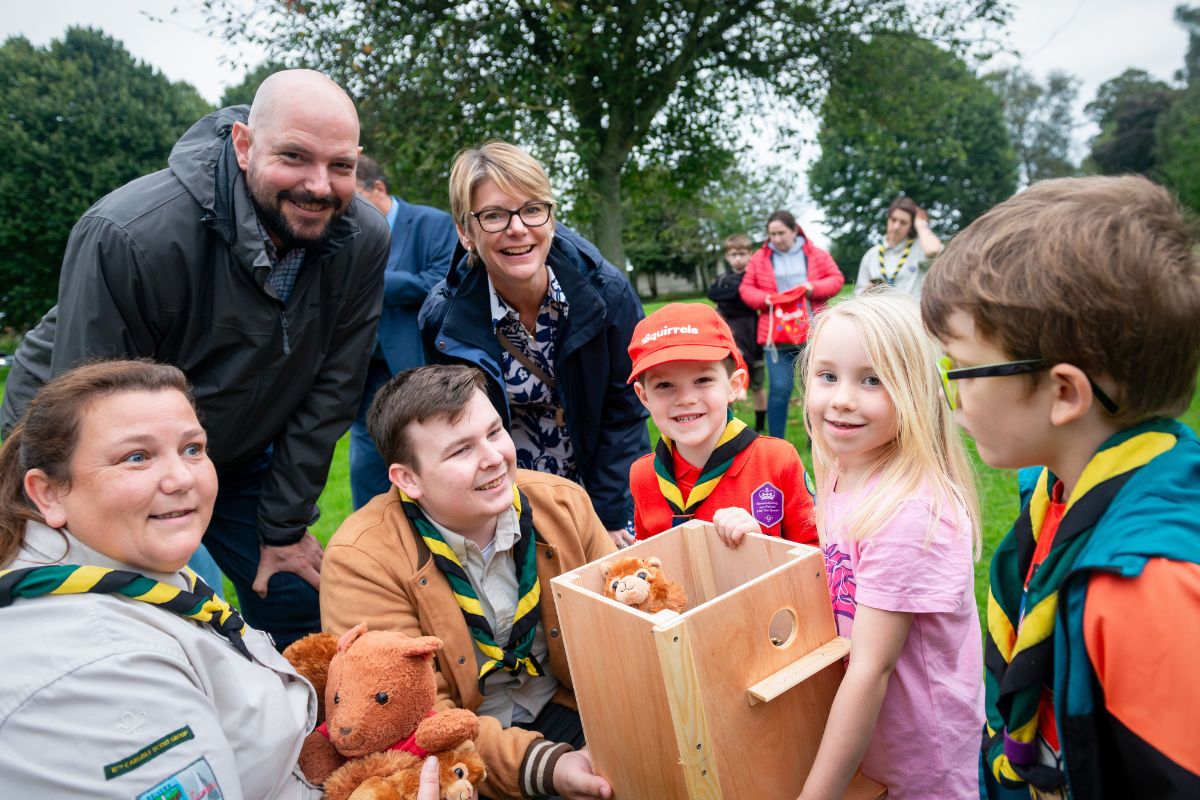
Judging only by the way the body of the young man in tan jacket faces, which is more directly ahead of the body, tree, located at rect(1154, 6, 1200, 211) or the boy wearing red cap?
the boy wearing red cap

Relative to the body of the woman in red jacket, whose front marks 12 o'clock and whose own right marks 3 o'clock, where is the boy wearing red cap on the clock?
The boy wearing red cap is roughly at 12 o'clock from the woman in red jacket.

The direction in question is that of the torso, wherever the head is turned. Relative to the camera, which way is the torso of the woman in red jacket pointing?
toward the camera

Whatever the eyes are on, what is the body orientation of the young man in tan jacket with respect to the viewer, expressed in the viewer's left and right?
facing the viewer and to the right of the viewer

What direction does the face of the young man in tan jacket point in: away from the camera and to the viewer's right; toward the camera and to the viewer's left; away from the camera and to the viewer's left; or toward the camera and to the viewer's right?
toward the camera and to the viewer's right

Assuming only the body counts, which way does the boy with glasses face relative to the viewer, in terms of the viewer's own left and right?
facing to the left of the viewer

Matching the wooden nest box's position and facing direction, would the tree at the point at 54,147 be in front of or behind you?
behind

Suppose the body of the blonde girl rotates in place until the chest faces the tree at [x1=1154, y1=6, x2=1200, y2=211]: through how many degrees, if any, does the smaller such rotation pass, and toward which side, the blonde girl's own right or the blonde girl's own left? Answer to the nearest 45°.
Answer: approximately 135° to the blonde girl's own right

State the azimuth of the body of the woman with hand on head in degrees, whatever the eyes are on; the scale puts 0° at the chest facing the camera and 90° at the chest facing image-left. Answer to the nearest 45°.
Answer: approximately 45°

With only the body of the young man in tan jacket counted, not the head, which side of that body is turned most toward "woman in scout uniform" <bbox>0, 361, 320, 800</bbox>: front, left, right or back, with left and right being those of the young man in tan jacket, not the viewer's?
right

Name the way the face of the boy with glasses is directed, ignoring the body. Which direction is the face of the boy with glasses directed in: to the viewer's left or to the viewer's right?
to the viewer's left

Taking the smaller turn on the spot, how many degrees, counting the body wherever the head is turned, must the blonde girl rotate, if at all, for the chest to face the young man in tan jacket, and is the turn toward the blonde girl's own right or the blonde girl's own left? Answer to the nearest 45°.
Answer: approximately 45° to the blonde girl's own right

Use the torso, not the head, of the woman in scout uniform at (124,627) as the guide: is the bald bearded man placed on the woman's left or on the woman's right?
on the woman's left

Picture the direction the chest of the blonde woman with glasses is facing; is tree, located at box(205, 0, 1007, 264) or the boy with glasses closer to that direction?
the boy with glasses

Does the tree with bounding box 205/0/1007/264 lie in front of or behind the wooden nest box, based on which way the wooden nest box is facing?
behind

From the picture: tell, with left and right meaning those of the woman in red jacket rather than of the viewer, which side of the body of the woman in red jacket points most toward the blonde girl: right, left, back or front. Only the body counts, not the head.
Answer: front
